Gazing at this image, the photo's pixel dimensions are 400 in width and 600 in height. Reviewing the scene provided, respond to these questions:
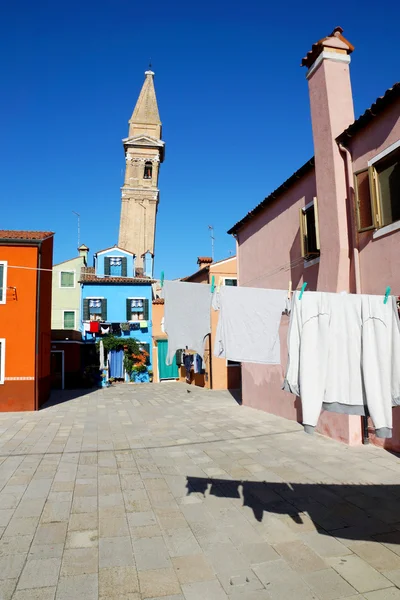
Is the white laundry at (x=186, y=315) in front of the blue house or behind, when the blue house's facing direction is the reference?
in front

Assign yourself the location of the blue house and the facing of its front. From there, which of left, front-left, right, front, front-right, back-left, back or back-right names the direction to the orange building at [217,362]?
front-left

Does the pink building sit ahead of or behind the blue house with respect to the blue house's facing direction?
ahead

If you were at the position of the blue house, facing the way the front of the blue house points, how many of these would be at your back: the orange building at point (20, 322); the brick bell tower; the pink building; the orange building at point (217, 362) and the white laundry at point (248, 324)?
1

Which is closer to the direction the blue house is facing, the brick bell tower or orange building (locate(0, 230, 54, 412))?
the orange building

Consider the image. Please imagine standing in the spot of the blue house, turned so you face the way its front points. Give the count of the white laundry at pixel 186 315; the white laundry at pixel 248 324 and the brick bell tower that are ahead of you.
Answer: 2

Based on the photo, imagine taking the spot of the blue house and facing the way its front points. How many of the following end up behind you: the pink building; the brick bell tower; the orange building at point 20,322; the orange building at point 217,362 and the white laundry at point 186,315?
1

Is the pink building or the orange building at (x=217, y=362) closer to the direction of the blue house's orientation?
the pink building

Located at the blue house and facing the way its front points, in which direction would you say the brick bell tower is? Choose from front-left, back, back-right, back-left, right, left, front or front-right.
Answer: back

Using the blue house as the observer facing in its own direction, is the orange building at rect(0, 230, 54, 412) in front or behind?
in front

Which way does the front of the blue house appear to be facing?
toward the camera

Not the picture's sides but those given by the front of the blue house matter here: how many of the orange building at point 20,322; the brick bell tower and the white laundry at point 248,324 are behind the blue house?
1
